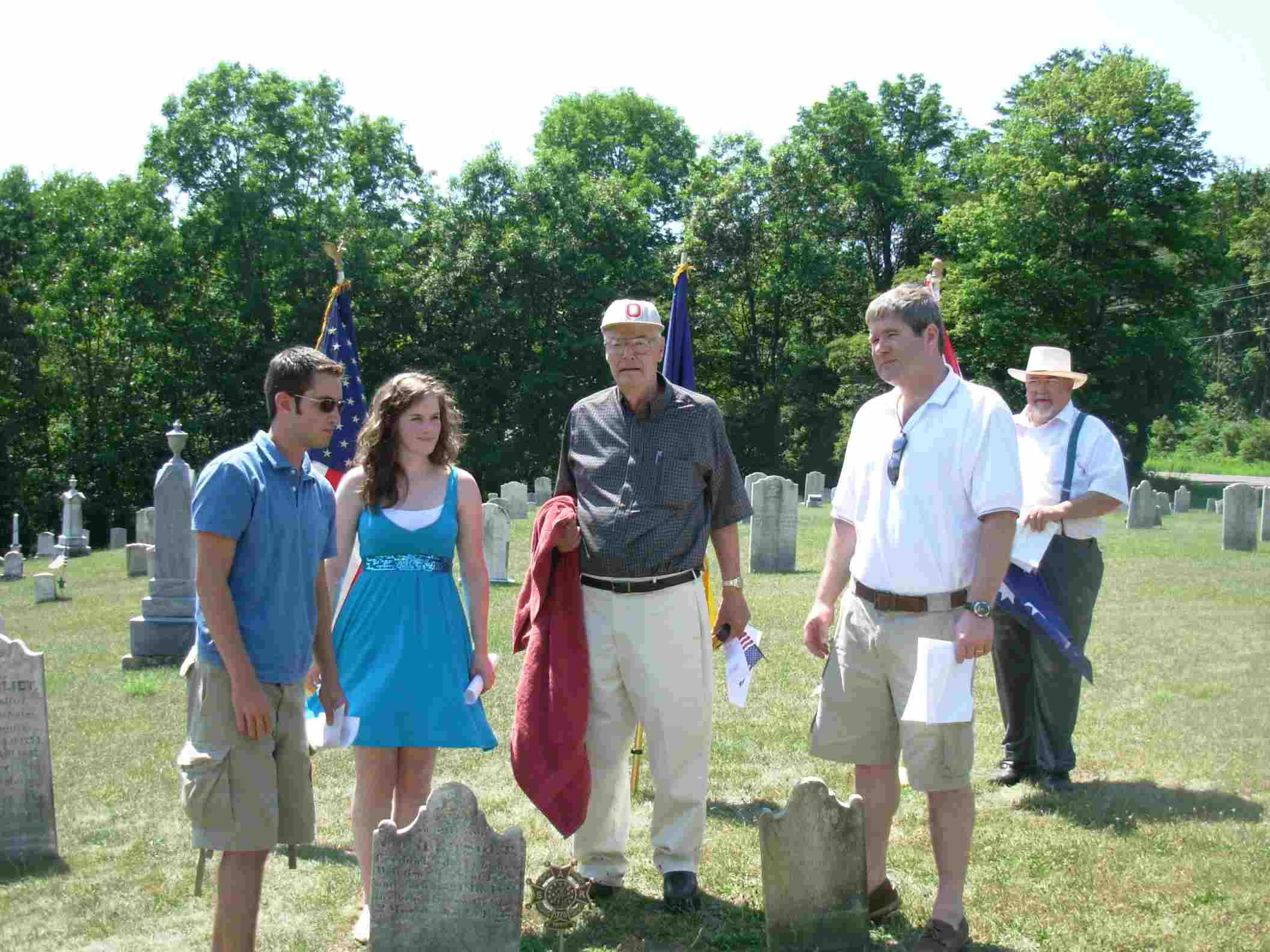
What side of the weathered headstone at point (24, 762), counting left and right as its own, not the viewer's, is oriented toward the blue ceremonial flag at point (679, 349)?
left

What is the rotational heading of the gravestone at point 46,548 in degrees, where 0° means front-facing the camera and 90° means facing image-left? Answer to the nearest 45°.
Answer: approximately 0°

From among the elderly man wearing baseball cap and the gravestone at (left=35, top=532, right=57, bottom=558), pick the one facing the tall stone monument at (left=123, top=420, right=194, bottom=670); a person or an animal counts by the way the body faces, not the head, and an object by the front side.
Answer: the gravestone

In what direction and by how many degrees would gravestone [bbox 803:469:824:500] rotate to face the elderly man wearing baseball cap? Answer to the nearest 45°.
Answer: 0° — it already faces them

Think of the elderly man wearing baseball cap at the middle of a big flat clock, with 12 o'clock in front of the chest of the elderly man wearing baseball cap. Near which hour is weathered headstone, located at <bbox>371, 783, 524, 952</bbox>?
The weathered headstone is roughly at 1 o'clock from the elderly man wearing baseball cap.

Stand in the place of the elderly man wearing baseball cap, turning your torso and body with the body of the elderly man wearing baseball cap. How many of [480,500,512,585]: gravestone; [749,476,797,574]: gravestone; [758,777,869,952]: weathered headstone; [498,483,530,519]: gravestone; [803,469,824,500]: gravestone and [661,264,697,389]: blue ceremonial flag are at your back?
5

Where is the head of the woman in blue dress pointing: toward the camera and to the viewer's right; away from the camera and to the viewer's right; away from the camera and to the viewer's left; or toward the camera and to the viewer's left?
toward the camera and to the viewer's right

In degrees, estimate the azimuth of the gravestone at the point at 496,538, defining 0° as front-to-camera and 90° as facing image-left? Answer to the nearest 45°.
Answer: approximately 0°

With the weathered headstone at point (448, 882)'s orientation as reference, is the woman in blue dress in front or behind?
behind

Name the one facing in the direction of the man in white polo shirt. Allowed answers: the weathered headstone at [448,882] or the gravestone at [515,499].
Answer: the gravestone

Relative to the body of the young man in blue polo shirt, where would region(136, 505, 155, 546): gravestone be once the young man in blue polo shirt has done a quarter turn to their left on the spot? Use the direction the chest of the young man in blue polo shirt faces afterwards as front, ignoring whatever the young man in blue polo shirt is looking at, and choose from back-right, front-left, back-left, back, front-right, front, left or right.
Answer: front-left
